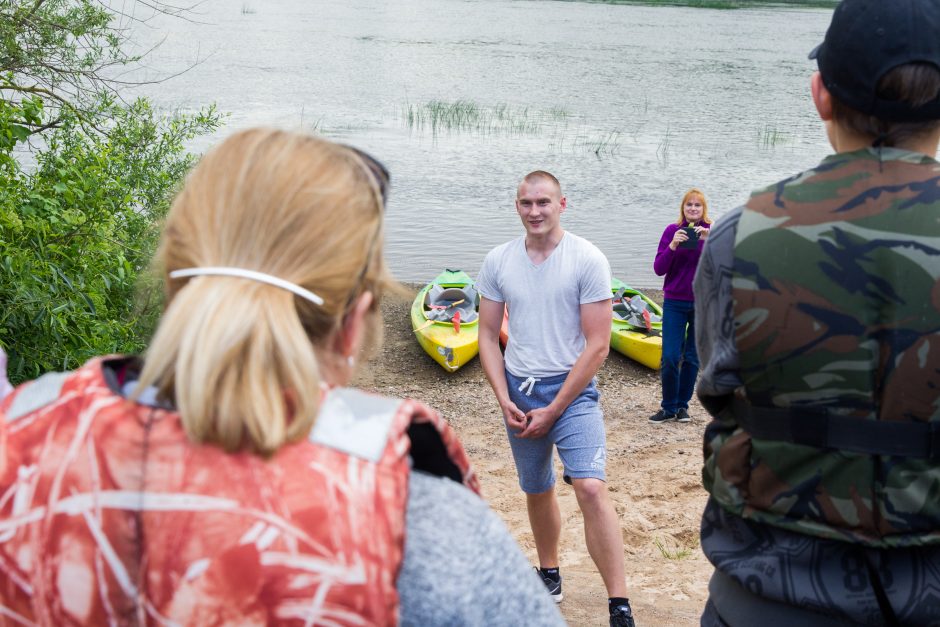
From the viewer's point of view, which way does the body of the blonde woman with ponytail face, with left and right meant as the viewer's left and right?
facing away from the viewer and to the right of the viewer

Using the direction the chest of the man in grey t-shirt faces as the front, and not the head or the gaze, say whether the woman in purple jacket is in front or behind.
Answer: behind

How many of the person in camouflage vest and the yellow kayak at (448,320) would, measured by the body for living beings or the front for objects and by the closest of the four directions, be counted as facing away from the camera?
1

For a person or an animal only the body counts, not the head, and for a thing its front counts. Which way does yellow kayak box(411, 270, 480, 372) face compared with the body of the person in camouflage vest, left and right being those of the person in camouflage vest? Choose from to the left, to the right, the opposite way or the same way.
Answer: the opposite way

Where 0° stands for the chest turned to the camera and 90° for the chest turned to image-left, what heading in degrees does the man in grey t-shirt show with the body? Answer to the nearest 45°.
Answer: approximately 0°

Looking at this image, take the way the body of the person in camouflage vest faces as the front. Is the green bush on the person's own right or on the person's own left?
on the person's own left

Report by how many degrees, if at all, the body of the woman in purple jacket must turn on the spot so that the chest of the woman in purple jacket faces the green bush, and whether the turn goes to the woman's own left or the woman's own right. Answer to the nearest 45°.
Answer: approximately 45° to the woman's own right

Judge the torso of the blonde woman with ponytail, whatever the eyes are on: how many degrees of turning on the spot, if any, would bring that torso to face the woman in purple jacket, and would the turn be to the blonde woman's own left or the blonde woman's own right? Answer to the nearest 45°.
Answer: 0° — they already face them

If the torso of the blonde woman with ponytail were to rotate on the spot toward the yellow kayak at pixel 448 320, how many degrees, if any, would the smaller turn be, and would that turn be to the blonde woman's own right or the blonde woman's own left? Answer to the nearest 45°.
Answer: approximately 45° to the blonde woman's own left

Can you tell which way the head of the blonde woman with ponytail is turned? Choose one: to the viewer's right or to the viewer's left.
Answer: to the viewer's right

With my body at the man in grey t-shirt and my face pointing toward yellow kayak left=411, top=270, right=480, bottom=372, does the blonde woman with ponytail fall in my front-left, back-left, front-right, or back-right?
back-left

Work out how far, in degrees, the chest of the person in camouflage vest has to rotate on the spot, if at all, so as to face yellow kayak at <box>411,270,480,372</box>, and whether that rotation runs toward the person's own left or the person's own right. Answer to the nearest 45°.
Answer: approximately 45° to the person's own left

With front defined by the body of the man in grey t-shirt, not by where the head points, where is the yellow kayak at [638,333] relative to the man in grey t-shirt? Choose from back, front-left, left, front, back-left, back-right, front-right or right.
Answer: back

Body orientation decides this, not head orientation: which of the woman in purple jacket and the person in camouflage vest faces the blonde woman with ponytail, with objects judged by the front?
the woman in purple jacket

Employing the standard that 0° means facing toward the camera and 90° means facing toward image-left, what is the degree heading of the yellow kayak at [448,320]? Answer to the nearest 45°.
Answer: approximately 0°
